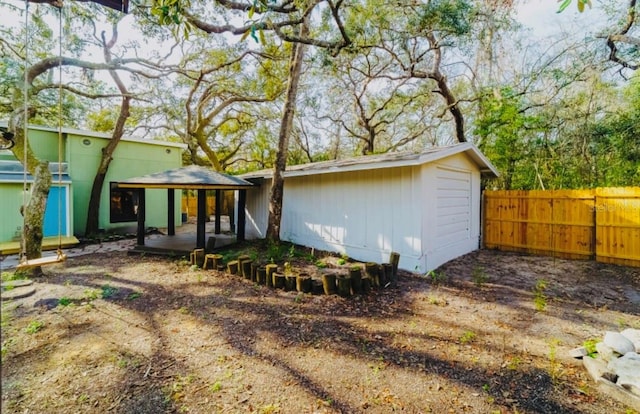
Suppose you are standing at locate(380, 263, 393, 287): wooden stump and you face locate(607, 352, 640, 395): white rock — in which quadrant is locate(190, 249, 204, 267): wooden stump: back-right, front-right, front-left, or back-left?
back-right

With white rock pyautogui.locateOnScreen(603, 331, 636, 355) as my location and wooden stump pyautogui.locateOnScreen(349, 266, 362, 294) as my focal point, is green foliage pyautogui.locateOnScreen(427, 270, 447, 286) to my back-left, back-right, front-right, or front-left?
front-right

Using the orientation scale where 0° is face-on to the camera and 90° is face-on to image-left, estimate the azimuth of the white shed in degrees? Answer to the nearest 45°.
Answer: approximately 315°

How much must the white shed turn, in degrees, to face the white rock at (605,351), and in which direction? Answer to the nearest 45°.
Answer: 0° — it already faces it

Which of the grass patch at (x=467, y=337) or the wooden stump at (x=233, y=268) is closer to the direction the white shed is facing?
the grass patch

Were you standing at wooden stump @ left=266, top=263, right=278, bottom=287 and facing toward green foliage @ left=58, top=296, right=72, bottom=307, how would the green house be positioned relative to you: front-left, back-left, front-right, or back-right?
front-right

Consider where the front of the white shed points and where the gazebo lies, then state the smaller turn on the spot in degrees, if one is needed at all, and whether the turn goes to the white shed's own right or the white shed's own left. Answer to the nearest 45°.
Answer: approximately 135° to the white shed's own right

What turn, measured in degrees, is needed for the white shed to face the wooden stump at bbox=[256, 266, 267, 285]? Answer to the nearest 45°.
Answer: approximately 90° to its right

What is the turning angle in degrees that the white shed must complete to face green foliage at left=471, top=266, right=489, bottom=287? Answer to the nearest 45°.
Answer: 0° — it already faces it

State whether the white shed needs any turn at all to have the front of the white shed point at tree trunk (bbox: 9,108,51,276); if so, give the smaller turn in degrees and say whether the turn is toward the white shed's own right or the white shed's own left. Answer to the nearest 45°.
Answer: approximately 135° to the white shed's own right

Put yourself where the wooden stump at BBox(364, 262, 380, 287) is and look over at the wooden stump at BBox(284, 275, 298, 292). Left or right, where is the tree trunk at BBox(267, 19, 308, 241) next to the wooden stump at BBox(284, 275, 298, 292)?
right

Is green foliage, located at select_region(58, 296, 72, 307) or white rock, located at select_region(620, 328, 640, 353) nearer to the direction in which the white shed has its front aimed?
the white rock

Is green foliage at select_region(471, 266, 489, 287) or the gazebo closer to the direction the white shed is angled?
the green foliage

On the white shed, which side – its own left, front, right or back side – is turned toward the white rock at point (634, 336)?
front

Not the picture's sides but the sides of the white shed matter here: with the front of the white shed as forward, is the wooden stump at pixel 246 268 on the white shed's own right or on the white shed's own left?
on the white shed's own right

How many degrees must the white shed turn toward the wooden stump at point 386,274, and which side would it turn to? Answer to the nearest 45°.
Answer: approximately 45° to its right

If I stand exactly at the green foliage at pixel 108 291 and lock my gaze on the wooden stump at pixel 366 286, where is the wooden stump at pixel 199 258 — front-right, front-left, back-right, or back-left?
front-left

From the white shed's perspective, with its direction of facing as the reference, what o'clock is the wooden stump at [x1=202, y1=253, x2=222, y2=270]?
The wooden stump is roughly at 4 o'clock from the white shed.
